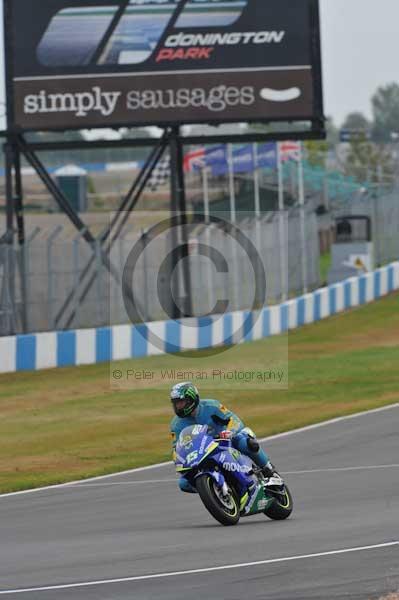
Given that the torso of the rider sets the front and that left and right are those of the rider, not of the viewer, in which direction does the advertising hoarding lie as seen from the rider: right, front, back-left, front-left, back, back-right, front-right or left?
back-right

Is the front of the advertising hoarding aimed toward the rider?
yes

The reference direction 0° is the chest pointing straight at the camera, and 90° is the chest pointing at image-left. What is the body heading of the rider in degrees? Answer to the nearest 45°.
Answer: approximately 45°

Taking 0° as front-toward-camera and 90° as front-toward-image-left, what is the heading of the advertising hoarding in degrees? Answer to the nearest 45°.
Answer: approximately 0°

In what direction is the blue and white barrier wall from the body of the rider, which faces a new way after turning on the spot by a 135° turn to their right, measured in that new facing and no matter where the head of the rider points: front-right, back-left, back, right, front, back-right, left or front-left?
front
